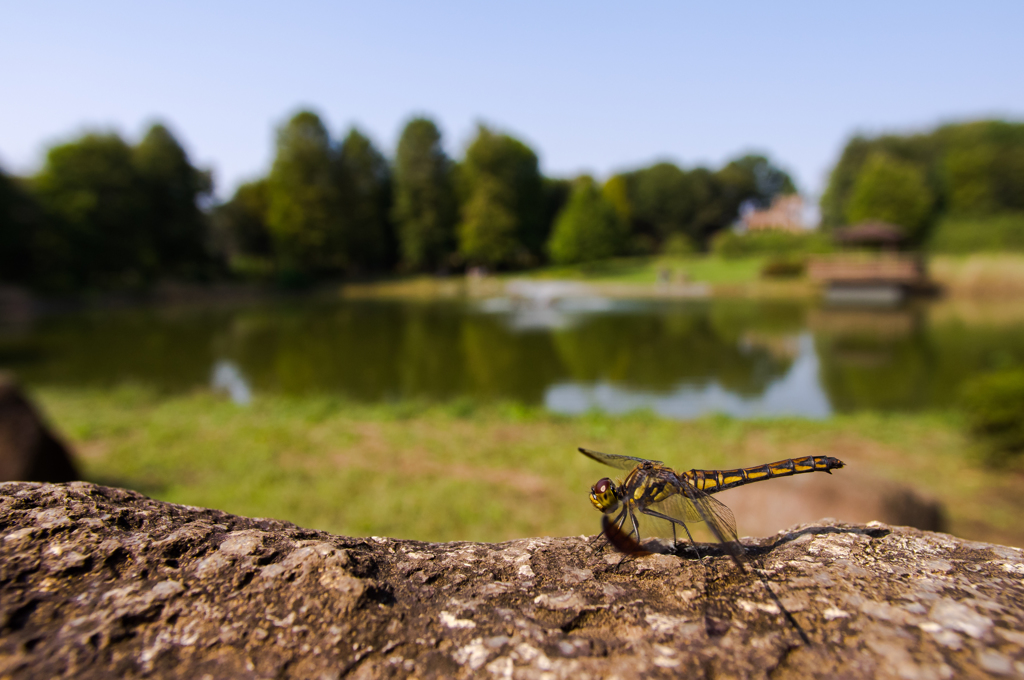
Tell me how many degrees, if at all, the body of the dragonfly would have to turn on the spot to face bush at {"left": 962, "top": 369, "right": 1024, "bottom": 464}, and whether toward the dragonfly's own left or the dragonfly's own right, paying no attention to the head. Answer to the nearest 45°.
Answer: approximately 135° to the dragonfly's own right

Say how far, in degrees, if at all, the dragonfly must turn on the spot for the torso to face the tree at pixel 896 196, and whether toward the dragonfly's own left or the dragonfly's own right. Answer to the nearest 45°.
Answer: approximately 90° to the dragonfly's own right

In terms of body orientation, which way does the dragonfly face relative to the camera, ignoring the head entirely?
to the viewer's left

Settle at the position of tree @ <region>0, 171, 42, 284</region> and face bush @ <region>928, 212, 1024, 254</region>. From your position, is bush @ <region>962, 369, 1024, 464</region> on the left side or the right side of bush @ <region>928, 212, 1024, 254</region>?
right

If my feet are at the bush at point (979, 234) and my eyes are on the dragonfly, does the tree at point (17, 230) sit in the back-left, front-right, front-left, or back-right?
front-right

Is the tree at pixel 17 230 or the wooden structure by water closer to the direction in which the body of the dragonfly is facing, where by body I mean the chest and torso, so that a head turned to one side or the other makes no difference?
the tree

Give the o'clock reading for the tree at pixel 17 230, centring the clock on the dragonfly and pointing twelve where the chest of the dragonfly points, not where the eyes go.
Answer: The tree is roughly at 1 o'clock from the dragonfly.

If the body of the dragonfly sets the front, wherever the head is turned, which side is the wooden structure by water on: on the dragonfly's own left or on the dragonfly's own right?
on the dragonfly's own right

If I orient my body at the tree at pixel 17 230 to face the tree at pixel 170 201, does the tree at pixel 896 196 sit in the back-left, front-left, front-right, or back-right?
front-right

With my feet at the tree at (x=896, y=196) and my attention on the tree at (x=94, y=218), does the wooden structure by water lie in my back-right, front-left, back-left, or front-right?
front-left

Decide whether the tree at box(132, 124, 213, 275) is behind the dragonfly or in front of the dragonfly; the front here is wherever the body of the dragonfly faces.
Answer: in front

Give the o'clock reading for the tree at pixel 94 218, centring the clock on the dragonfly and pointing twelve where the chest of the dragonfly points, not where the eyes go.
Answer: The tree is roughly at 1 o'clock from the dragonfly.
